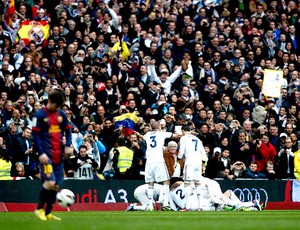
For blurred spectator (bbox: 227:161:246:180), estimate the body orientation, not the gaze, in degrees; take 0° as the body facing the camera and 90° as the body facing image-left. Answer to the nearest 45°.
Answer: approximately 0°

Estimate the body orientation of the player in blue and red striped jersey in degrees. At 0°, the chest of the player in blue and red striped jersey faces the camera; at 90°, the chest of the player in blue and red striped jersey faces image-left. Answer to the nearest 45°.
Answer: approximately 315°

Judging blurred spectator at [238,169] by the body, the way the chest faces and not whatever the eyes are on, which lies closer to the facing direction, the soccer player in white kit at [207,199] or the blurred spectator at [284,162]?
the soccer player in white kit

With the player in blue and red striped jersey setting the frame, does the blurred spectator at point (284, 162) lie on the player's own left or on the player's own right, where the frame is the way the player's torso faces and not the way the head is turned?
on the player's own left
